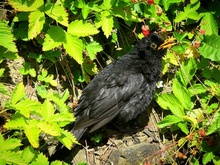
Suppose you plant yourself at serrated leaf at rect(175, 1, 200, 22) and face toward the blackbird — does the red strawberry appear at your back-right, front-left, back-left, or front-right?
front-right

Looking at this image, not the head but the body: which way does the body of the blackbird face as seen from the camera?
to the viewer's right

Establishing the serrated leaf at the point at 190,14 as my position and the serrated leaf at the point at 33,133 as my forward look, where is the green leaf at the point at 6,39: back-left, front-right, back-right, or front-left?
front-right

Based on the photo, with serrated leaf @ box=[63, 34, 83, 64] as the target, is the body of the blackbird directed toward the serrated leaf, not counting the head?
no

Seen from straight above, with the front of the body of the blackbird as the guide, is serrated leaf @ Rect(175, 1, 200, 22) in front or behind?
in front

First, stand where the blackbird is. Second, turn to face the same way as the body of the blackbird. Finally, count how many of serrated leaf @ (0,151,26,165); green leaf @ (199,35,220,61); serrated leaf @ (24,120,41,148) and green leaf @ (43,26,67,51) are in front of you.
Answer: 1

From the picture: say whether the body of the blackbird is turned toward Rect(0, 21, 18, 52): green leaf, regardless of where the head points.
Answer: no

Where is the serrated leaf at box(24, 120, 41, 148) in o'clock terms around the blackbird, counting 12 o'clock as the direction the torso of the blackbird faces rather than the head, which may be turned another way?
The serrated leaf is roughly at 4 o'clock from the blackbird.

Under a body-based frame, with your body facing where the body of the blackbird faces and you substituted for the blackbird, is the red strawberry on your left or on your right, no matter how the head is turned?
on your left

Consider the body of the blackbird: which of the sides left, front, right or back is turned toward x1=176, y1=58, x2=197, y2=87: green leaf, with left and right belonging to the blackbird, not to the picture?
front

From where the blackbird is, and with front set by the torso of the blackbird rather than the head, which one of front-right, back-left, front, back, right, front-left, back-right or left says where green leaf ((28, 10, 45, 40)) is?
back

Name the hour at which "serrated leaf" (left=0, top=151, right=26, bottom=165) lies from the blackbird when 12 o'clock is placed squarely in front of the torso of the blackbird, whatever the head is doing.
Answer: The serrated leaf is roughly at 4 o'clock from the blackbird.

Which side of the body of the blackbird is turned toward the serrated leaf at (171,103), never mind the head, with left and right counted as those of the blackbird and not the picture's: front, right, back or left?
front
